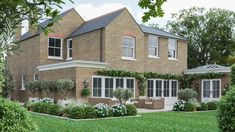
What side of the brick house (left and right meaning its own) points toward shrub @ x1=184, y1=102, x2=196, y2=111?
front

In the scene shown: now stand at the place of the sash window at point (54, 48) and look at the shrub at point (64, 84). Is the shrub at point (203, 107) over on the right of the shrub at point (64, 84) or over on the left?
left

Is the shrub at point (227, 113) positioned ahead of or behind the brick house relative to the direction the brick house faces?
ahead

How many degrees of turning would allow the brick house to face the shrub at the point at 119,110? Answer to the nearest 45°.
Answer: approximately 45° to its right

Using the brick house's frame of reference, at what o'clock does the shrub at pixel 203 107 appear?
The shrub is roughly at 12 o'clock from the brick house.

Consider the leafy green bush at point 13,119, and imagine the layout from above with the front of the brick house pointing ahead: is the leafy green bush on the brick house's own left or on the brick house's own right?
on the brick house's own right

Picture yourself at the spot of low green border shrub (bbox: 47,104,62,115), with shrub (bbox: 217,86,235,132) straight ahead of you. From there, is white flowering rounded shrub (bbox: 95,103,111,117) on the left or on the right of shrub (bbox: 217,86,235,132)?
left

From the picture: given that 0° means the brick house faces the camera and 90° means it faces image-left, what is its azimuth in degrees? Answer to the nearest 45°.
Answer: approximately 315°

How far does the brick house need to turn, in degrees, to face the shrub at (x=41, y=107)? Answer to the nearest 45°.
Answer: approximately 45° to its right
